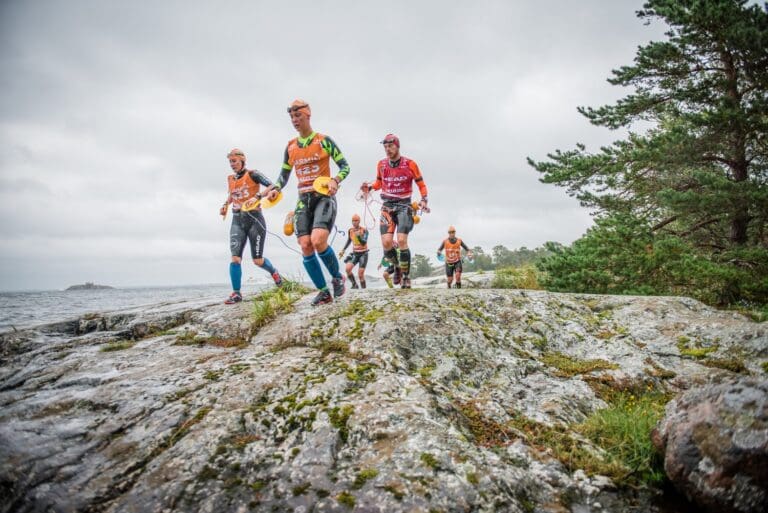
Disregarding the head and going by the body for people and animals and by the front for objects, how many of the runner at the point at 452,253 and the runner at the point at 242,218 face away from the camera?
0

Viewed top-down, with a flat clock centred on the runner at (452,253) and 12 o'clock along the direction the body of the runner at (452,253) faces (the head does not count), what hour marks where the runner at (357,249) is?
the runner at (357,249) is roughly at 3 o'clock from the runner at (452,253).

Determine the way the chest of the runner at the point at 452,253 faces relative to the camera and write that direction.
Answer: toward the camera

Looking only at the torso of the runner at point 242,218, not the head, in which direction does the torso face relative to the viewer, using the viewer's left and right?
facing the viewer and to the left of the viewer

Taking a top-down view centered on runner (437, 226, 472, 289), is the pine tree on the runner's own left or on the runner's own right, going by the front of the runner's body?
on the runner's own left

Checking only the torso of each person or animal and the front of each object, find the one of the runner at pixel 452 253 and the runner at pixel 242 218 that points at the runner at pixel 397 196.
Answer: the runner at pixel 452 253

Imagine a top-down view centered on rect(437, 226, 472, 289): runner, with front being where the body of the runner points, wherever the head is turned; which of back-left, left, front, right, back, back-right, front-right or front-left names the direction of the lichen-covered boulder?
front

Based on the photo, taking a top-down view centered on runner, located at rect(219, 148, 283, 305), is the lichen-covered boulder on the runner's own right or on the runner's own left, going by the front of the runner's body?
on the runner's own left

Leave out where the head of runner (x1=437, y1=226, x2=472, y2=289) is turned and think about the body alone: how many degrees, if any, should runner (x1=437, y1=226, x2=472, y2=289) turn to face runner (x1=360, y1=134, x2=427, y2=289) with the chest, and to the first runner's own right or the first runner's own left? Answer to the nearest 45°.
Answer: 0° — they already face them

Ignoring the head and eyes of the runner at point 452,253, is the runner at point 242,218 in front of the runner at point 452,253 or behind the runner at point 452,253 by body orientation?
in front
